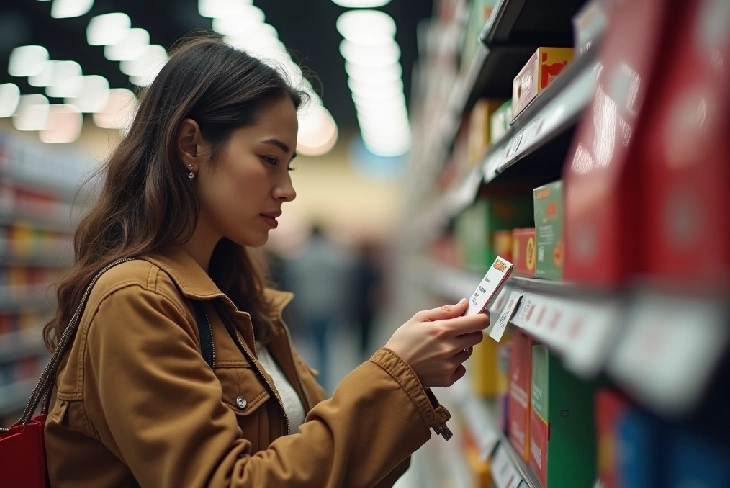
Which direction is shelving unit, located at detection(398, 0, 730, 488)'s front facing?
to the viewer's left

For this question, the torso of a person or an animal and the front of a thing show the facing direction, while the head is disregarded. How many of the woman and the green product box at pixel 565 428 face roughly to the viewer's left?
1

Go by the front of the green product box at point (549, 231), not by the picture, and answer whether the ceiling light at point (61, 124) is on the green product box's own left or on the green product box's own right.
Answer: on the green product box's own right

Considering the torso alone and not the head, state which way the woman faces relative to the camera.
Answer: to the viewer's right

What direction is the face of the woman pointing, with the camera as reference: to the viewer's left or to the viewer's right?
to the viewer's right

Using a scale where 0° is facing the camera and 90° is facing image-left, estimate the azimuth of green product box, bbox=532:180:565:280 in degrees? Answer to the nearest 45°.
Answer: approximately 45°

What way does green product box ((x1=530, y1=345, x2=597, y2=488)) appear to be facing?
to the viewer's left
